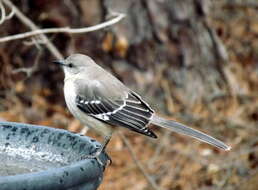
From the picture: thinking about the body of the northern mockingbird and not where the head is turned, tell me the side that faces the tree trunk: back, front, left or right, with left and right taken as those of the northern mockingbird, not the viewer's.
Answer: right

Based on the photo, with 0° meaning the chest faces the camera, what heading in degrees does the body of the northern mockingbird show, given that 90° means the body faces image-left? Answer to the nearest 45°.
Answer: approximately 90°
